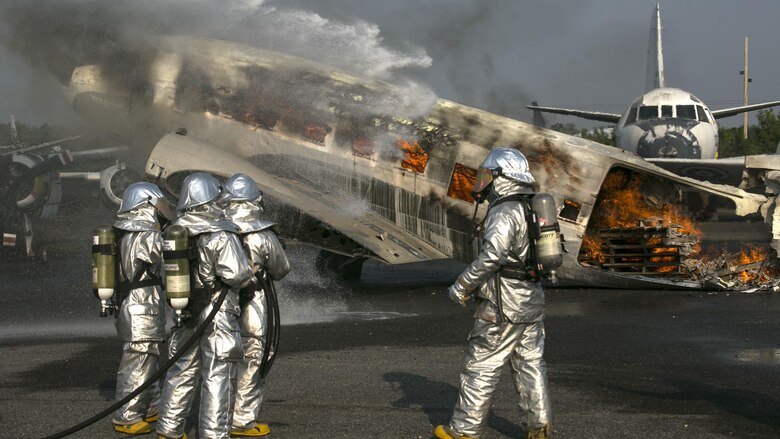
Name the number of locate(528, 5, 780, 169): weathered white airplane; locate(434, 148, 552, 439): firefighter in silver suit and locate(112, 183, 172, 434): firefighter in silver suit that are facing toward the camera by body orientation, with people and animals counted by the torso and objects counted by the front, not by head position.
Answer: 1

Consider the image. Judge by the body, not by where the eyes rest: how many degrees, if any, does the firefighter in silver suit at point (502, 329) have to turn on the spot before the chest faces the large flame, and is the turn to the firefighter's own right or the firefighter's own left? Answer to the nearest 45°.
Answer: approximately 90° to the firefighter's own right

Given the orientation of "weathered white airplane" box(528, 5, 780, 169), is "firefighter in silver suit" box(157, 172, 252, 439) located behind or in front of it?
in front

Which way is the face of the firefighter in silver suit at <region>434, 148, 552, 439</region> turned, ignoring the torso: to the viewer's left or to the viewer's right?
to the viewer's left

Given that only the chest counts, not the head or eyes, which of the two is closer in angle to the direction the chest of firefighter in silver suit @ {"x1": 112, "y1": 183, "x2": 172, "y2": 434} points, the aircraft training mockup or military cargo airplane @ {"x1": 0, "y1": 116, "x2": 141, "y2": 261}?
the aircraft training mockup

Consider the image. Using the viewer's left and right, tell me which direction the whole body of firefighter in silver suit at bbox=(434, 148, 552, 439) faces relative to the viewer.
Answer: facing to the left of the viewer

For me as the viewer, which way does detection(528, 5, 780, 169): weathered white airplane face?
facing the viewer

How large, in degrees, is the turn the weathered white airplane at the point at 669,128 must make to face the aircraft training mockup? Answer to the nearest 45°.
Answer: approximately 45° to its right

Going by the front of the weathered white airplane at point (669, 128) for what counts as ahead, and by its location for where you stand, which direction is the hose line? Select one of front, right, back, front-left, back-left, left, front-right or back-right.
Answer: front

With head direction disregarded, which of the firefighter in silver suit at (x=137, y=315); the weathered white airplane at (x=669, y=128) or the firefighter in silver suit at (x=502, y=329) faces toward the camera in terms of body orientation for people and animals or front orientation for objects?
the weathered white airplane

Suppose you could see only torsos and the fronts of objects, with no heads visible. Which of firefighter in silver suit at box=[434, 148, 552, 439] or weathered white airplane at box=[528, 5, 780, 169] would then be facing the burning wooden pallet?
the weathered white airplane

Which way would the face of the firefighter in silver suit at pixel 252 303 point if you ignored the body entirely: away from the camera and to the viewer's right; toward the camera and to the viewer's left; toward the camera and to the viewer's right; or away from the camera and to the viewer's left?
away from the camera and to the viewer's right
